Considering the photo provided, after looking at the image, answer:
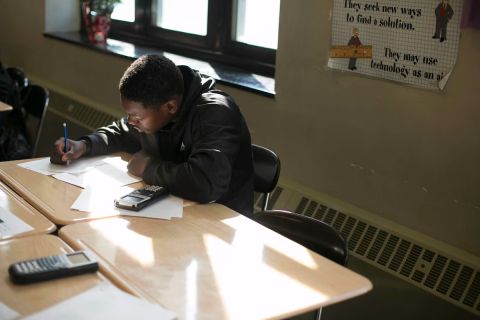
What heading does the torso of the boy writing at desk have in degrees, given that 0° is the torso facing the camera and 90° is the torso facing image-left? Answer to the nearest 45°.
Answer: approximately 45°

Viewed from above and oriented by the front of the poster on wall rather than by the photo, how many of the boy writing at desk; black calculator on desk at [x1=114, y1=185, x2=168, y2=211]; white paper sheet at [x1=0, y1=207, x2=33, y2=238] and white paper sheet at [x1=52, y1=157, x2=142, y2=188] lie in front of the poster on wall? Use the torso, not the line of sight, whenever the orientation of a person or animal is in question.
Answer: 4

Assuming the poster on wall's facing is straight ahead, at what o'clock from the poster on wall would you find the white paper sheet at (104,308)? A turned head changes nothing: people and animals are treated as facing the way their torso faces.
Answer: The white paper sheet is roughly at 11 o'clock from the poster on wall.

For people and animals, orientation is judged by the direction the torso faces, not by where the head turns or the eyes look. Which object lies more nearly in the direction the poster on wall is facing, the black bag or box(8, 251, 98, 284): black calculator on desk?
the black calculator on desk

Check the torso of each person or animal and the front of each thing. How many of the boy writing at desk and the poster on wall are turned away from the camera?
0

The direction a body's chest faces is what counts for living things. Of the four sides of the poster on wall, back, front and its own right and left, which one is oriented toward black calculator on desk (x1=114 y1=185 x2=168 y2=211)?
front

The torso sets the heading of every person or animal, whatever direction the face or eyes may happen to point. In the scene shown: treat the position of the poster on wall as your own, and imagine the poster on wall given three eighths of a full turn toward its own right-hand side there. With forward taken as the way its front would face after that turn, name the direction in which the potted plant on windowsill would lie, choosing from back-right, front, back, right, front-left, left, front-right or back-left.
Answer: front-left

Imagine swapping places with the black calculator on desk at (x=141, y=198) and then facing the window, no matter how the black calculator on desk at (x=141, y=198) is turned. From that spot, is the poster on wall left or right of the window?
right

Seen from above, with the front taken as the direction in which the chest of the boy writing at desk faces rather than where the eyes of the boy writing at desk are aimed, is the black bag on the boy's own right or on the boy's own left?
on the boy's own right
